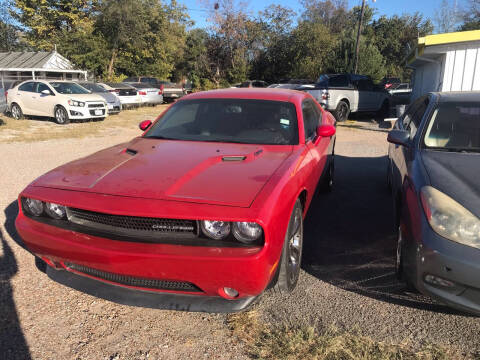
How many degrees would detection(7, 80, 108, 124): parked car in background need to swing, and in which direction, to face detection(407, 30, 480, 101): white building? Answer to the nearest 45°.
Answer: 0° — it already faces it

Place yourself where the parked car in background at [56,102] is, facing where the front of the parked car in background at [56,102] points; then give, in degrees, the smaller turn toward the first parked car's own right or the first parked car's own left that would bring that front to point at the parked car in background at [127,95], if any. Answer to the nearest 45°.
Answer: approximately 90° to the first parked car's own left

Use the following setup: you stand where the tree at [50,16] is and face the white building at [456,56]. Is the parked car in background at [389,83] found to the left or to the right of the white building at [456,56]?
left

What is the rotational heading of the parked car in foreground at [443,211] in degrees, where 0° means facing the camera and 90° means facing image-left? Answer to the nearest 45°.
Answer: approximately 315°

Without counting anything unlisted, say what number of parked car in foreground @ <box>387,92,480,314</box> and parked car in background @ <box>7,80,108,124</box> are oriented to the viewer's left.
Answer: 0

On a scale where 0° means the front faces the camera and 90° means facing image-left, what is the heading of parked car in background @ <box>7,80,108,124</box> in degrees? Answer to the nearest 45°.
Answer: approximately 315°

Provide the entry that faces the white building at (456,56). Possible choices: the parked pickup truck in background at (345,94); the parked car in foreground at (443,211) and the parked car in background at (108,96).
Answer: the parked car in background at (108,96)

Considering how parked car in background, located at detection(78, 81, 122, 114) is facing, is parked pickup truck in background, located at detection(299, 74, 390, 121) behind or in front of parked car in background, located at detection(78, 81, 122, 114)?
in front

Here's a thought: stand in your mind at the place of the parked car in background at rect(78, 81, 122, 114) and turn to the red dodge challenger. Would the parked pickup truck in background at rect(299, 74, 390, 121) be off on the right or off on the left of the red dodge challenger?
left

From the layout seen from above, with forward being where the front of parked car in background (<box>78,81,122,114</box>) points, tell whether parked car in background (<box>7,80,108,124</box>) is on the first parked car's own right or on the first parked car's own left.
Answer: on the first parked car's own right

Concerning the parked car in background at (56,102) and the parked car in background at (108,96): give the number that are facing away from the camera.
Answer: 0

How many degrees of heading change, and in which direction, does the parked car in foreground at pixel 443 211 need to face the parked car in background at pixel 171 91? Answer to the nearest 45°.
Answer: approximately 180°

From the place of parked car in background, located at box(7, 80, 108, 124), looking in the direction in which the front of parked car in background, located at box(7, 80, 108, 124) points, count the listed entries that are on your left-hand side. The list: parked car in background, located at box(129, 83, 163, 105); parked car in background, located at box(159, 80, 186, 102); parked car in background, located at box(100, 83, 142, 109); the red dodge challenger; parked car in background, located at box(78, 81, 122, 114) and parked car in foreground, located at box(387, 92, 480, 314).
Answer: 4

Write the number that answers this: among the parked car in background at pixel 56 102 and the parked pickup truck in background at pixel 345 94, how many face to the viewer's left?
0

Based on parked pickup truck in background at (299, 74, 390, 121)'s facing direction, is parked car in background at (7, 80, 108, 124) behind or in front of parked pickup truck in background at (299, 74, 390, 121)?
behind
